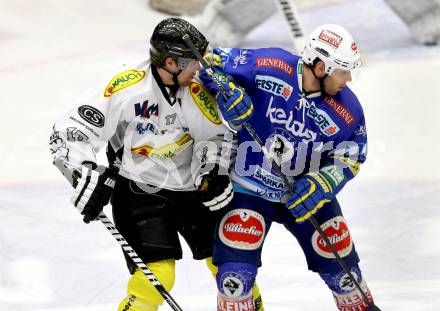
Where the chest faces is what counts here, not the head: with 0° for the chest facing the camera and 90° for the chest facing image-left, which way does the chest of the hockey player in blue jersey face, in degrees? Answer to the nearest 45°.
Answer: approximately 0°

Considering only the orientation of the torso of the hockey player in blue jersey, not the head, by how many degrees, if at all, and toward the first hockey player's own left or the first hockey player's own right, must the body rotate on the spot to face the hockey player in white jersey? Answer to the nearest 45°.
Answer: approximately 90° to the first hockey player's own right
